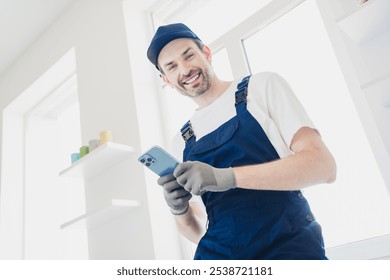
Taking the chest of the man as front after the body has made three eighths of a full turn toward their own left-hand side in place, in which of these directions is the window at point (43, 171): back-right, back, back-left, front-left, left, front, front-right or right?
back-left

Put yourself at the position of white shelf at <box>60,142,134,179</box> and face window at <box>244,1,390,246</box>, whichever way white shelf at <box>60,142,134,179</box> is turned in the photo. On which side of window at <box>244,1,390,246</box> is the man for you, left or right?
right

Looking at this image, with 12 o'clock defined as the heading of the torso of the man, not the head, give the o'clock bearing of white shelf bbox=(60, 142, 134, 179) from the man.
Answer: The white shelf is roughly at 3 o'clock from the man.

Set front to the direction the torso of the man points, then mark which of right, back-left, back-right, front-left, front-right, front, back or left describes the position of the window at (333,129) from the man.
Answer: back

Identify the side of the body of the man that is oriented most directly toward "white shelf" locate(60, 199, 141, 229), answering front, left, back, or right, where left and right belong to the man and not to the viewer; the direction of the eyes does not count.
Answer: right

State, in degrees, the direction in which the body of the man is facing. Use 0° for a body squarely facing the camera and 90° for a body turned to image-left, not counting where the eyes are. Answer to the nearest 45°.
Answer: approximately 45°
